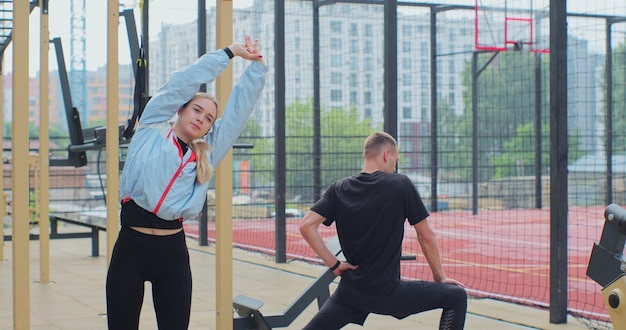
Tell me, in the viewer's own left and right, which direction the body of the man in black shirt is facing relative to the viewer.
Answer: facing away from the viewer and to the right of the viewer

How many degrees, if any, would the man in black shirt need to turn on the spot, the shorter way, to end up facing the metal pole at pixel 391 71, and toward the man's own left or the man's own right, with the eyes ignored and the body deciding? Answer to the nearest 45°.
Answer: approximately 45° to the man's own left

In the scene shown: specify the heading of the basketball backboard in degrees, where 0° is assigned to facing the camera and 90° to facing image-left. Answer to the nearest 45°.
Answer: approximately 315°

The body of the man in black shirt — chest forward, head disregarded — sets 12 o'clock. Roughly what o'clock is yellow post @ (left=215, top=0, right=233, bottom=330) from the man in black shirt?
The yellow post is roughly at 7 o'clock from the man in black shirt.

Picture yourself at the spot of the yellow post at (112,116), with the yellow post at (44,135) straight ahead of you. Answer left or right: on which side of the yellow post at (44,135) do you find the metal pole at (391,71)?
right

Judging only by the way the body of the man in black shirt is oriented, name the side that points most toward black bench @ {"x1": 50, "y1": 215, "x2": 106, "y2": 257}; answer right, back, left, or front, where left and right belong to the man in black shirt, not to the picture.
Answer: left

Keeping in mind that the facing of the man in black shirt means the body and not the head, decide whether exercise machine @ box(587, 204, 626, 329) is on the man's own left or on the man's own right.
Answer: on the man's own right

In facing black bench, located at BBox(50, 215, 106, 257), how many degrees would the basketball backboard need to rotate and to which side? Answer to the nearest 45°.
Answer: approximately 90° to its right

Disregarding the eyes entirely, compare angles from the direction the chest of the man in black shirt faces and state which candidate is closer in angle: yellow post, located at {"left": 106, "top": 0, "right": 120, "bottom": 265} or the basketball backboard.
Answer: the basketball backboard
